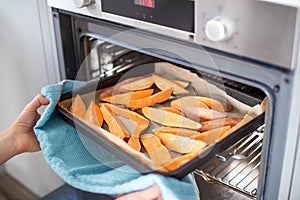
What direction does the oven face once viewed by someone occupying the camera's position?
facing the viewer and to the left of the viewer

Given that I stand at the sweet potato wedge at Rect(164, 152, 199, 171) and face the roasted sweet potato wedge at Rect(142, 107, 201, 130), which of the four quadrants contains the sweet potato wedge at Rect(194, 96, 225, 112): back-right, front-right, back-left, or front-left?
front-right

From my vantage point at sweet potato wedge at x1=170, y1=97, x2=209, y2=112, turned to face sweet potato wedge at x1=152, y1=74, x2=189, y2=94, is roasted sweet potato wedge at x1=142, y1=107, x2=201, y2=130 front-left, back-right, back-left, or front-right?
back-left
